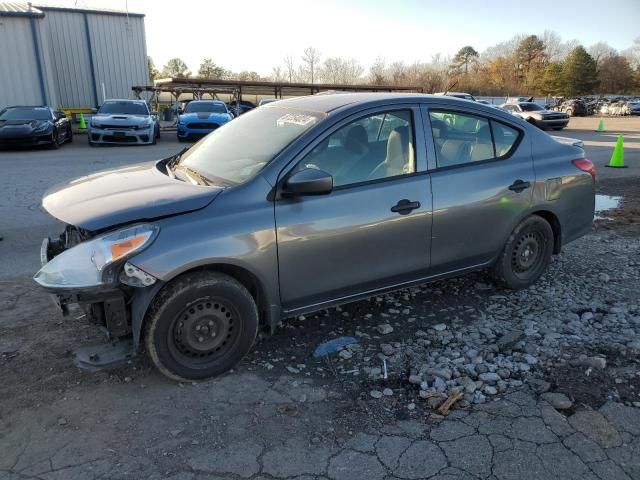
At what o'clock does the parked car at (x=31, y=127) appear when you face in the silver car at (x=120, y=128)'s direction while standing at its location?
The parked car is roughly at 3 o'clock from the silver car.

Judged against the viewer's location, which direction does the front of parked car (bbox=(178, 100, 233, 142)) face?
facing the viewer

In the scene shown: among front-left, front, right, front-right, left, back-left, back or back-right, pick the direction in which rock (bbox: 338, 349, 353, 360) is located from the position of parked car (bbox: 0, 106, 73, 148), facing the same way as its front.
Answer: front-left

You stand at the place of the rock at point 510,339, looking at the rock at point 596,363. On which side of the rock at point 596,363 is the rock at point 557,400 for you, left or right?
right

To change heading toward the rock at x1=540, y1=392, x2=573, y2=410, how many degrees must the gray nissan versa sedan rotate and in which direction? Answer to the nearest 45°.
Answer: approximately 90° to its left

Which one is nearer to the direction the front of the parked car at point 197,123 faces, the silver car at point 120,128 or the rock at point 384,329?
the rock

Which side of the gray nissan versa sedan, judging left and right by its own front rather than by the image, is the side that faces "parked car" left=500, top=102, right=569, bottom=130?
back

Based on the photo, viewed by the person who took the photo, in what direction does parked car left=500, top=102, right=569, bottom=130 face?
facing the viewer and to the right of the viewer

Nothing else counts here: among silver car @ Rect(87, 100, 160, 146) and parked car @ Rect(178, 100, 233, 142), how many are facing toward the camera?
2

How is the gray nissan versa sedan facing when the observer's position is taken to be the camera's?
facing the viewer and to the left of the viewer

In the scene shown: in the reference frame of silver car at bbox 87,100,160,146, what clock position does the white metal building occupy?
The white metal building is roughly at 6 o'clock from the silver car.

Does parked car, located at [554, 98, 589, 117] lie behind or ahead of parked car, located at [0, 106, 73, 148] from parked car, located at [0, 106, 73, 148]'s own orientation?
behind

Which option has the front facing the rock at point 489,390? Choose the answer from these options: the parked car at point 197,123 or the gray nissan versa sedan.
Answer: the parked car

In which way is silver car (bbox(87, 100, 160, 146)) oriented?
toward the camera
